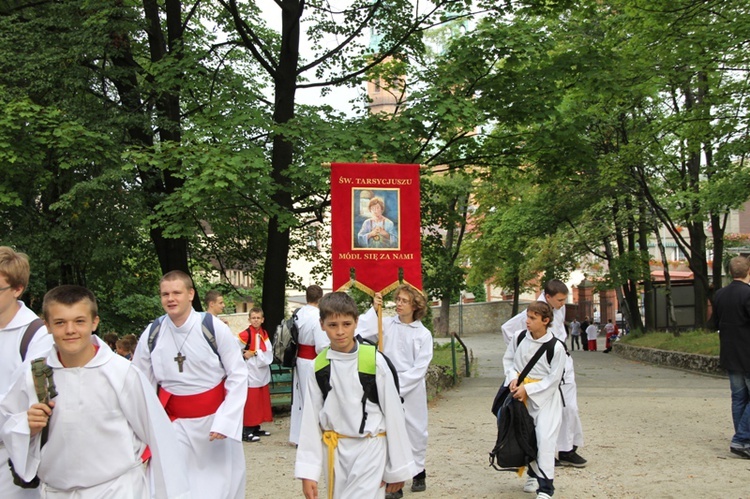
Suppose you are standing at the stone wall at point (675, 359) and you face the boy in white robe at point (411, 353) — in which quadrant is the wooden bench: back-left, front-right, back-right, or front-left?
front-right

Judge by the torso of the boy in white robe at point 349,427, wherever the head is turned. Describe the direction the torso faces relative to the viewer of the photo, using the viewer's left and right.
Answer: facing the viewer

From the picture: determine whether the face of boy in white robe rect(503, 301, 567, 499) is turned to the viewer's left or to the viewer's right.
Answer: to the viewer's left

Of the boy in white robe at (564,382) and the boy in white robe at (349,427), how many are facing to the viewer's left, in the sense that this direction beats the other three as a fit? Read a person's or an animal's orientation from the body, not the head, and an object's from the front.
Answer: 0

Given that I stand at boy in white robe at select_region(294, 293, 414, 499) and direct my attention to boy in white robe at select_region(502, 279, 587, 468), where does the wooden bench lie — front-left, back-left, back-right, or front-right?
front-left

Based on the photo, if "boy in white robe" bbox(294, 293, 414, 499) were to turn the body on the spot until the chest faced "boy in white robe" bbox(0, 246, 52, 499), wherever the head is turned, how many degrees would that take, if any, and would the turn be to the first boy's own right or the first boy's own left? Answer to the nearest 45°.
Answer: approximately 90° to the first boy's own right

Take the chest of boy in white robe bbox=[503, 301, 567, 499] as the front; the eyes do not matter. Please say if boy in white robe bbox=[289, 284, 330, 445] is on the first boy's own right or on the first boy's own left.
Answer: on the first boy's own right

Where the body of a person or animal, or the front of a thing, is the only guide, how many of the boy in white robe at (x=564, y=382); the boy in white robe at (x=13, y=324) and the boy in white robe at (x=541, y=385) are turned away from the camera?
0

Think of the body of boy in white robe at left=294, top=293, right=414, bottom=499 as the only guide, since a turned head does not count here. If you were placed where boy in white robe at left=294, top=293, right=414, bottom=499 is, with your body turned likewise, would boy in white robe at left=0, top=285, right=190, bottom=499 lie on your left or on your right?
on your right

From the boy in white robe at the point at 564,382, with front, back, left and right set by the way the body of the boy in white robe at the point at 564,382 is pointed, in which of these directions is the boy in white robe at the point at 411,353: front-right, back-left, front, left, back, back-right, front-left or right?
right

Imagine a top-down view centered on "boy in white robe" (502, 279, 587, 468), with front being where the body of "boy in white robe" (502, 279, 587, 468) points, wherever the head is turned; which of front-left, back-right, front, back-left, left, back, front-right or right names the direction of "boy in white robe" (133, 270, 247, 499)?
right

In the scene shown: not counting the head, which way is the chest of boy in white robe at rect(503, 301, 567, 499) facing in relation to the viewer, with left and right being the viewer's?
facing the viewer and to the left of the viewer
